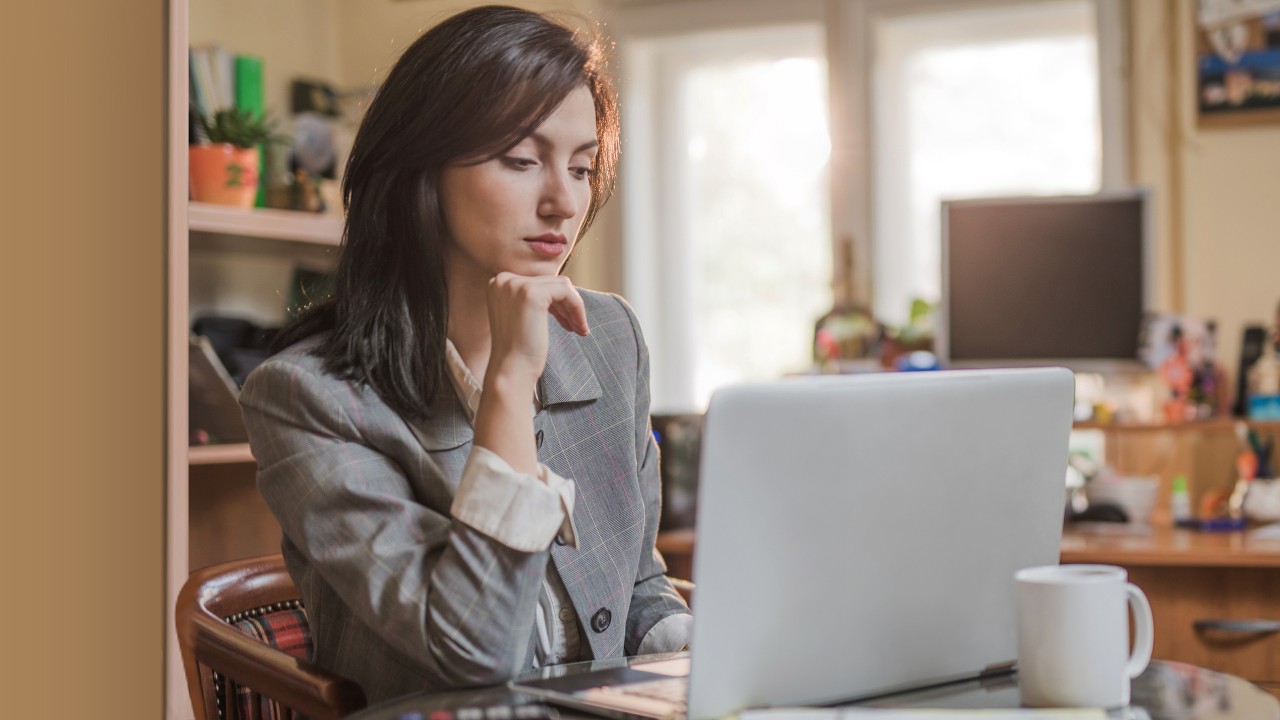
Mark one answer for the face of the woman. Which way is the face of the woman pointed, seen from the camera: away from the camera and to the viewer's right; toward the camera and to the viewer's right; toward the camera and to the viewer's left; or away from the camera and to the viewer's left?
toward the camera and to the viewer's right

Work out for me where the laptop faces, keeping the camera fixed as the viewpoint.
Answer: facing away from the viewer and to the left of the viewer

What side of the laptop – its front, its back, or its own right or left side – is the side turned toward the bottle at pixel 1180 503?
right

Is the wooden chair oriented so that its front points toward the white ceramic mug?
yes

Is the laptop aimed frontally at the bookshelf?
yes

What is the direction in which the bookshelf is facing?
toward the camera

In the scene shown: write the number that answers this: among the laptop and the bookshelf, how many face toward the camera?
1

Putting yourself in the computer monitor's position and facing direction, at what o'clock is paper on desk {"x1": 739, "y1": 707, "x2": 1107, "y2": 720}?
The paper on desk is roughly at 12 o'clock from the computer monitor.

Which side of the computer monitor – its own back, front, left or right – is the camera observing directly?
front

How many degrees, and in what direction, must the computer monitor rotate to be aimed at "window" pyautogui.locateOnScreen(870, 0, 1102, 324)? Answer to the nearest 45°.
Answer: approximately 180°

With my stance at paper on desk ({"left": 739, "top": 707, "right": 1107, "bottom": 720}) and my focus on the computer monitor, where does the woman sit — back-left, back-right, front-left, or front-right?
front-left

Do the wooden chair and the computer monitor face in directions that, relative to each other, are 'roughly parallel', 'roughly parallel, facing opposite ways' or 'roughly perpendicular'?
roughly perpendicular

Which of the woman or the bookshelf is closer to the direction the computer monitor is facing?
the woman

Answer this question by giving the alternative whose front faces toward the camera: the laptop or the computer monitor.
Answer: the computer monitor

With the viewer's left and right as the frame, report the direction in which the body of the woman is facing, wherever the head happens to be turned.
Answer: facing the viewer and to the right of the viewer

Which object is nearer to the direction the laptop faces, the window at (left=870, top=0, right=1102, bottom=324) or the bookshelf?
the bookshelf
